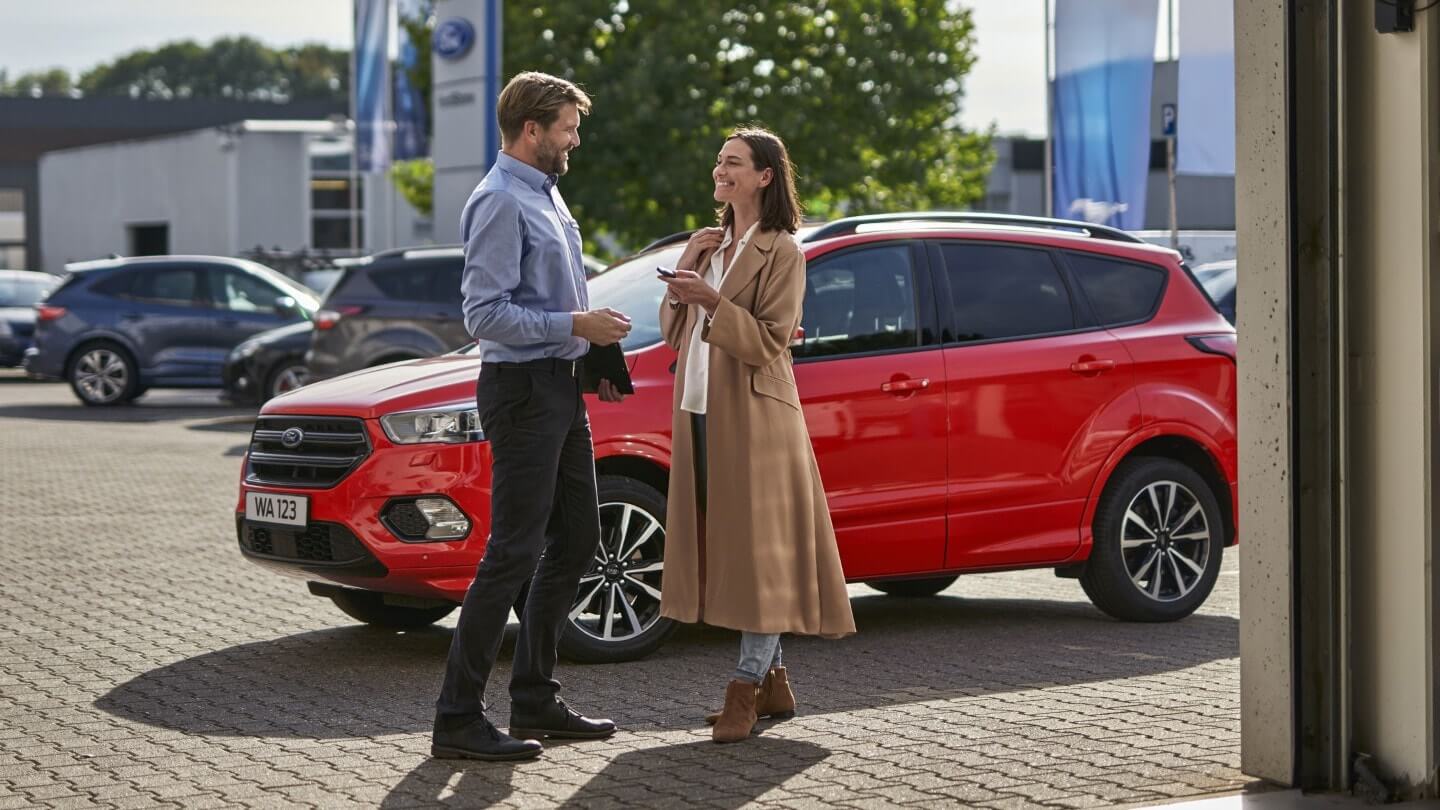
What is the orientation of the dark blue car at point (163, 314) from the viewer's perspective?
to the viewer's right

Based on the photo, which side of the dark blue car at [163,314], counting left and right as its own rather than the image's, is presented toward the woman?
right

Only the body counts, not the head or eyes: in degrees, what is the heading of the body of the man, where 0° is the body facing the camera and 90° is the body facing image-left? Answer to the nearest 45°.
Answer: approximately 270°

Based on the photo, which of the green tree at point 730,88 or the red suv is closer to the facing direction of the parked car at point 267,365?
the red suv

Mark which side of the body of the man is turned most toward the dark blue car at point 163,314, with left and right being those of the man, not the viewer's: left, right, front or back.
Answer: left

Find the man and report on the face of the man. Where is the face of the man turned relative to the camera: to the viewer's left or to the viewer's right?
to the viewer's right

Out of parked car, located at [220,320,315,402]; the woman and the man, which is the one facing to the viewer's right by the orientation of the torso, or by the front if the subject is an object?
the man

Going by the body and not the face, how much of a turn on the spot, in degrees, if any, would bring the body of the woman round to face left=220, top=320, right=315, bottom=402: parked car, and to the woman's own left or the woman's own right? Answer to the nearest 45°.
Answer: approximately 135° to the woman's own right

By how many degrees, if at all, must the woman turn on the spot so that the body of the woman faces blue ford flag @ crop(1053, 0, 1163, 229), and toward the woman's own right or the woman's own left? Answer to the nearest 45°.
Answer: approximately 135° to the woman's own right

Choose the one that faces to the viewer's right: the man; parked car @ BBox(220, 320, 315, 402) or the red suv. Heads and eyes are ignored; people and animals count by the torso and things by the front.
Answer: the man

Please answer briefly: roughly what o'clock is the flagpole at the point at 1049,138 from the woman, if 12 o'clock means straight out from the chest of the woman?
The flagpole is roughly at 5 o'clock from the woman.

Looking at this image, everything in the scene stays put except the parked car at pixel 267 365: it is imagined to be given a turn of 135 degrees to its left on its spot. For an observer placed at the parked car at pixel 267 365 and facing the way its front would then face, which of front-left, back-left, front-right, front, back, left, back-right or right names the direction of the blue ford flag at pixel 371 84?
left

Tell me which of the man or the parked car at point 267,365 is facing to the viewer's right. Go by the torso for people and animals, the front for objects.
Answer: the man
